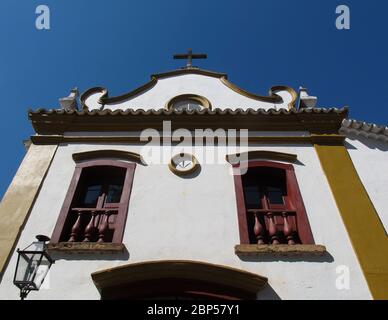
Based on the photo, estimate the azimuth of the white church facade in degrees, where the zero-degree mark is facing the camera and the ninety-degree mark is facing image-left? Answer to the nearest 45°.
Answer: approximately 0°
